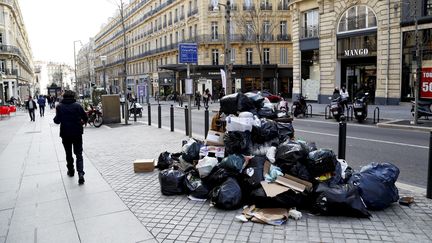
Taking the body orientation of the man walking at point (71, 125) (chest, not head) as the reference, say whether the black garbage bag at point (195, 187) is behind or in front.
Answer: behind

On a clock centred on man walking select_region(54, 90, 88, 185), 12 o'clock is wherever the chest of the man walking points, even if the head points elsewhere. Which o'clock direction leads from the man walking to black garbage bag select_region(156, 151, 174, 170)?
The black garbage bag is roughly at 3 o'clock from the man walking.

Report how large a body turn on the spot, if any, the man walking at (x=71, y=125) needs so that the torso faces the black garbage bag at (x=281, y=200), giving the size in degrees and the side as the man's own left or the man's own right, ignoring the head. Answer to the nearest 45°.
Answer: approximately 135° to the man's own right

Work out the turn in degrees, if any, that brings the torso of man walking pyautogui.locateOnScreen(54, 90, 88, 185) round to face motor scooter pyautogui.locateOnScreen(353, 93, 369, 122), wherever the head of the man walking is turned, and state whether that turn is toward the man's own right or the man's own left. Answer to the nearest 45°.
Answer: approximately 45° to the man's own right

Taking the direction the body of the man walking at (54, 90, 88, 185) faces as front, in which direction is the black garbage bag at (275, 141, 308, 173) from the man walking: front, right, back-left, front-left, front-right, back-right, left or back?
back-right

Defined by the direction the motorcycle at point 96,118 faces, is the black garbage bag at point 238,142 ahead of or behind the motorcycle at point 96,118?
ahead

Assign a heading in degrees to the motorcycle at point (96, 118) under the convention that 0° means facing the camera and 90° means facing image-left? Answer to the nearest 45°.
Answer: approximately 315°

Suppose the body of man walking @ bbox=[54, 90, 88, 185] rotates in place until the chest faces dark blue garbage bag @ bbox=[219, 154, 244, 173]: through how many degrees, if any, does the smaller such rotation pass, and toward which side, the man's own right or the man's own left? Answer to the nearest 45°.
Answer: approximately 135° to the man's own right

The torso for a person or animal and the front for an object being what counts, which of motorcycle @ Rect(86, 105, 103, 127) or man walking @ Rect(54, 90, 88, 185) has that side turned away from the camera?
the man walking

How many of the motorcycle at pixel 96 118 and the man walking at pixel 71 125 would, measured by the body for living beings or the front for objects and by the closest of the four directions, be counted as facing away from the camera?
1

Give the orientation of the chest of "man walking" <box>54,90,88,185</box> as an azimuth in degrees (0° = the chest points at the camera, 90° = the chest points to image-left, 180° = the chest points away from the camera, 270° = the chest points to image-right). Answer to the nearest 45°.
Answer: approximately 180°

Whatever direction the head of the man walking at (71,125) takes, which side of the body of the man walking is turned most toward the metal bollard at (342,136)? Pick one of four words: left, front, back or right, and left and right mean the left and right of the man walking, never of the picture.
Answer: right
